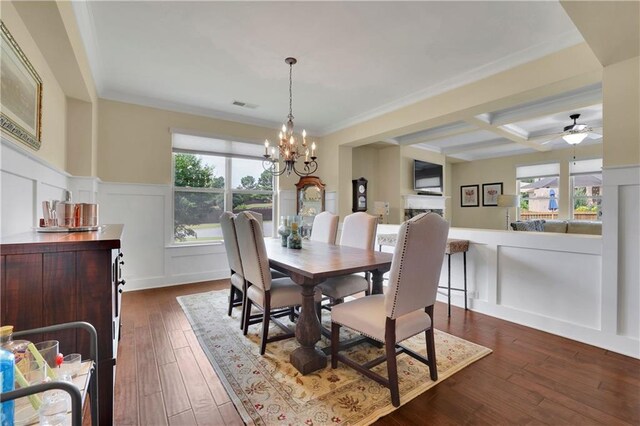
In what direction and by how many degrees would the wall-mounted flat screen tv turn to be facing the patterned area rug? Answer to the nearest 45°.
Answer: approximately 45° to its right

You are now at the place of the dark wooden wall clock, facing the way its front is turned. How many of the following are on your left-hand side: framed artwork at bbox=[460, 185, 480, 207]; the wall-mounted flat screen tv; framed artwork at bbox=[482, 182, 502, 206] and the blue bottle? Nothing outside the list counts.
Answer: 3

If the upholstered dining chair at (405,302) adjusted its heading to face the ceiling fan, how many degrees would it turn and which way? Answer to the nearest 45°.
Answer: approximately 90° to its right

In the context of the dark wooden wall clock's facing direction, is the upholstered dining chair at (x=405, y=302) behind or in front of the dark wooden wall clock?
in front

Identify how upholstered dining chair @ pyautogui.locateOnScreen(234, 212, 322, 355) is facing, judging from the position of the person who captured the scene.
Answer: facing away from the viewer and to the right of the viewer

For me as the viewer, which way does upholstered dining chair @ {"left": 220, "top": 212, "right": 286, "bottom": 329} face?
facing away from the viewer and to the right of the viewer

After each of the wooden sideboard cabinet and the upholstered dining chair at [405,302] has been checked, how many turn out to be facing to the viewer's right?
1

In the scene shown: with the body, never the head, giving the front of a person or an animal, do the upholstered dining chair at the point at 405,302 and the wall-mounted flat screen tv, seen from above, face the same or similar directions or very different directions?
very different directions

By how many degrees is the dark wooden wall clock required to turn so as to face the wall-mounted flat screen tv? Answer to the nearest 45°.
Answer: approximately 90° to its left

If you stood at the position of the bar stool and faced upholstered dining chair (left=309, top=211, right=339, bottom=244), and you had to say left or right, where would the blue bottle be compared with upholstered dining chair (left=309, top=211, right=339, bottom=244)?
left

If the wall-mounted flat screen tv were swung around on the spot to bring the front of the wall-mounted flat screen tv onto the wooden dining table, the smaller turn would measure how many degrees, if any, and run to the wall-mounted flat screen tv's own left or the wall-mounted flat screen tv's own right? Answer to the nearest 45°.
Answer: approximately 45° to the wall-mounted flat screen tv's own right

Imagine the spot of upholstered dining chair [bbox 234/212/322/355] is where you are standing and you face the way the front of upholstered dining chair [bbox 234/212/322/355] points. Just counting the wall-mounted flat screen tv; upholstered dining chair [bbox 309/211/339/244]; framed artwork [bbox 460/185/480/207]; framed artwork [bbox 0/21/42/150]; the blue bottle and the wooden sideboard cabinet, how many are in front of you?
3

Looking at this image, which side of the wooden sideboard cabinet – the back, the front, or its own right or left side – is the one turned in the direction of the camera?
right

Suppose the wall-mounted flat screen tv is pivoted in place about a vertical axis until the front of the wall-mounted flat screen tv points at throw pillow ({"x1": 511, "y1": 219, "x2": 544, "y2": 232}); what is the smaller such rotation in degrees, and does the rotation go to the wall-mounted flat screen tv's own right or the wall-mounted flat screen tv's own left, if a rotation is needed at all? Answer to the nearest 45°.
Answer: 0° — it already faces it

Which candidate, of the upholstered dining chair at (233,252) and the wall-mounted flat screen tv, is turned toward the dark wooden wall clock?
the upholstered dining chair
